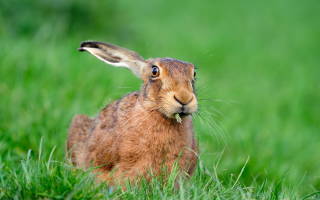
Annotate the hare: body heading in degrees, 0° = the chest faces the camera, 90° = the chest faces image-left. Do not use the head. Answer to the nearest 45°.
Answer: approximately 315°
